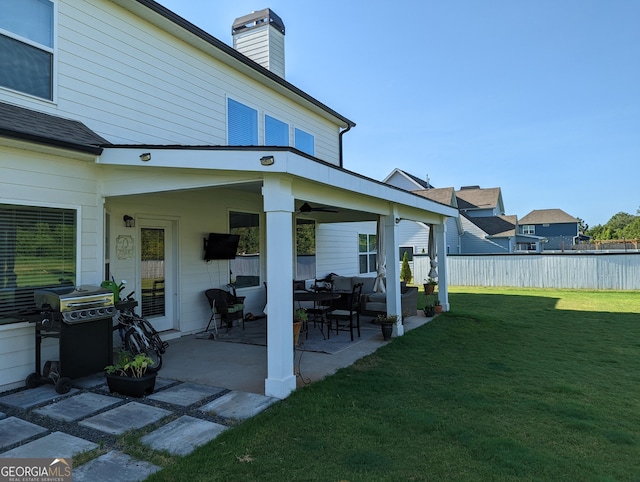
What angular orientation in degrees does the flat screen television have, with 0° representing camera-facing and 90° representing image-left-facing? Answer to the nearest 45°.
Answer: approximately 315°

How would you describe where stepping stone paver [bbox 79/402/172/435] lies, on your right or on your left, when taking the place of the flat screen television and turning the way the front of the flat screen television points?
on your right

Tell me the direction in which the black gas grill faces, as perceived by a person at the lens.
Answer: facing the viewer and to the right of the viewer

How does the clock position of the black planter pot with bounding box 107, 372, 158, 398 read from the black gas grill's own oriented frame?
The black planter pot is roughly at 12 o'clock from the black gas grill.

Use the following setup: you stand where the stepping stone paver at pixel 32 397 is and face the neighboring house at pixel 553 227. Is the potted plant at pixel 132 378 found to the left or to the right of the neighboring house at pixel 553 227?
right

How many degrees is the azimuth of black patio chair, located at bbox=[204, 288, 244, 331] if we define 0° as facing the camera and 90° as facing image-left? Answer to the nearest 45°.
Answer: approximately 315°

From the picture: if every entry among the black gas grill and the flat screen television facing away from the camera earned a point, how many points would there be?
0

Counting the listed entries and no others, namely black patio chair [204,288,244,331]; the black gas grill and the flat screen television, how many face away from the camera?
0

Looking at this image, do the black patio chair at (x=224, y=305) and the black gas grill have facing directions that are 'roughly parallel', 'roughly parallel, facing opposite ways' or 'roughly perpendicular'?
roughly parallel

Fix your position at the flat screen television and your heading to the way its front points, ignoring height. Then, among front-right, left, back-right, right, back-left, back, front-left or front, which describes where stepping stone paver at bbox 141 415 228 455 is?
front-right

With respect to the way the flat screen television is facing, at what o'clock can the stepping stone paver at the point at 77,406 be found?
The stepping stone paver is roughly at 2 o'clock from the flat screen television.

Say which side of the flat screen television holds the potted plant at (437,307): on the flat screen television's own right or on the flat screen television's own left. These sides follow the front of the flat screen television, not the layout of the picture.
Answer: on the flat screen television's own left
